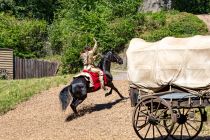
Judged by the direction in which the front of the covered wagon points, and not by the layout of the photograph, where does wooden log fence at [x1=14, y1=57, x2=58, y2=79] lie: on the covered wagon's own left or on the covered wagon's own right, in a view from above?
on the covered wagon's own left

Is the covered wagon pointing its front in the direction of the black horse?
no

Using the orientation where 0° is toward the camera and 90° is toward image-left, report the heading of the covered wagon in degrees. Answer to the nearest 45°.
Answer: approximately 270°
